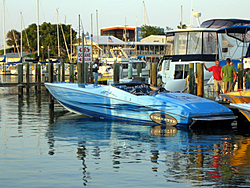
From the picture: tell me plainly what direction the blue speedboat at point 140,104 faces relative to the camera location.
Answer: facing away from the viewer and to the left of the viewer

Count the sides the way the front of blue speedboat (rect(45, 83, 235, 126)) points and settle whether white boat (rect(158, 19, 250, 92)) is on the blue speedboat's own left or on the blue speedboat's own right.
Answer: on the blue speedboat's own right

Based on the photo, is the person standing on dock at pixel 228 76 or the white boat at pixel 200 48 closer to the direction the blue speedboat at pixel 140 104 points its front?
the white boat
